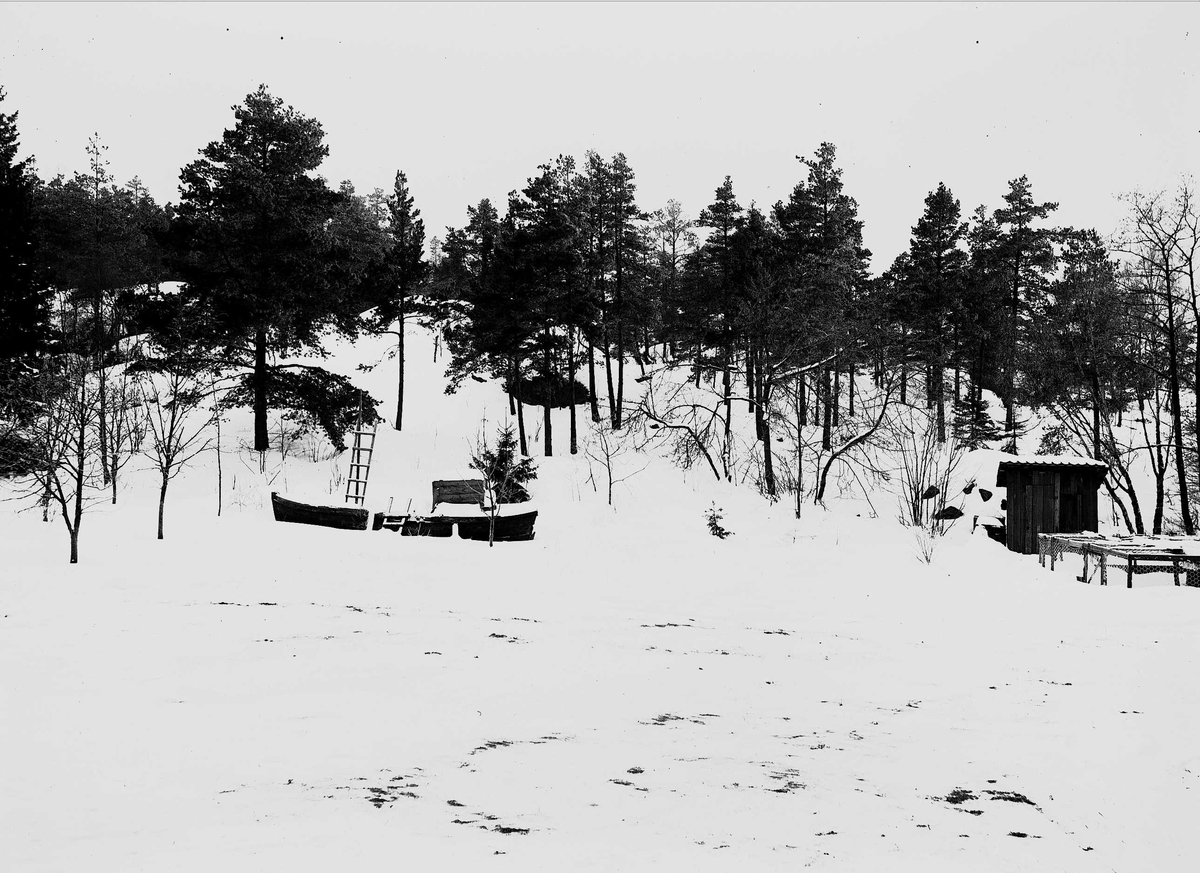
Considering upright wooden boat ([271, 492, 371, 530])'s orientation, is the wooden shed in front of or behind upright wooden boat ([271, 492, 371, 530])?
behind

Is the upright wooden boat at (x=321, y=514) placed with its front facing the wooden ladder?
no

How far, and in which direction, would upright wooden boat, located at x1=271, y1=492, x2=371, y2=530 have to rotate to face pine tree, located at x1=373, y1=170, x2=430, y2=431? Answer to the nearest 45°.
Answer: approximately 90° to its right

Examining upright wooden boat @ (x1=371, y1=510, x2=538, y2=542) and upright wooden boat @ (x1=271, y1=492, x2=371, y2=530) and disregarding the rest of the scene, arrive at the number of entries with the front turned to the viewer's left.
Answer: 1

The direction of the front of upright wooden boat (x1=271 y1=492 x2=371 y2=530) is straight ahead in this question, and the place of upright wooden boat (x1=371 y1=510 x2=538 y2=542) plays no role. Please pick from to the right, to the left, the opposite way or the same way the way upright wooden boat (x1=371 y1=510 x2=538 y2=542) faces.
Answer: the opposite way

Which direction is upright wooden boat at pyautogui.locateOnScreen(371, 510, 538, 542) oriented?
to the viewer's right

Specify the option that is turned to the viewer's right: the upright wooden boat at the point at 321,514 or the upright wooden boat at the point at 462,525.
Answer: the upright wooden boat at the point at 462,525

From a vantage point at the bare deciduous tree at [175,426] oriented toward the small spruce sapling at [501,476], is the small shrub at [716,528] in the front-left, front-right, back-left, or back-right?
front-right

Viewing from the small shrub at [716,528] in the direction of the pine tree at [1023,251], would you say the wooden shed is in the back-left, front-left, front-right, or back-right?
front-right

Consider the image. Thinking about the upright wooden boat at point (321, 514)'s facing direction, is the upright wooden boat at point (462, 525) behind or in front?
behind

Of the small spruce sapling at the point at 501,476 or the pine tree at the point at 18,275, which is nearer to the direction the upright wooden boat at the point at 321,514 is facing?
the pine tree

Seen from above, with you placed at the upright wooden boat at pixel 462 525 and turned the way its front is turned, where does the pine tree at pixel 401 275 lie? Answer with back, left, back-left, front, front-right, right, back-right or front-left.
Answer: left

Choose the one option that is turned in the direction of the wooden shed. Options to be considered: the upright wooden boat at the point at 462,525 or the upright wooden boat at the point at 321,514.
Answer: the upright wooden boat at the point at 462,525

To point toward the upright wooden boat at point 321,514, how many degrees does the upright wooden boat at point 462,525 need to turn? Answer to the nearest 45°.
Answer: approximately 180°

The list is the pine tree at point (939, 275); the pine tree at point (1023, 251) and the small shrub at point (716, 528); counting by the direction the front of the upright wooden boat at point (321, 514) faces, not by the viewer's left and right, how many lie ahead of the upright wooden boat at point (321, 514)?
0

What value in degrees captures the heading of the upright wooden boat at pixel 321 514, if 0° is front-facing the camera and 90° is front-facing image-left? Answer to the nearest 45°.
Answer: approximately 90°
